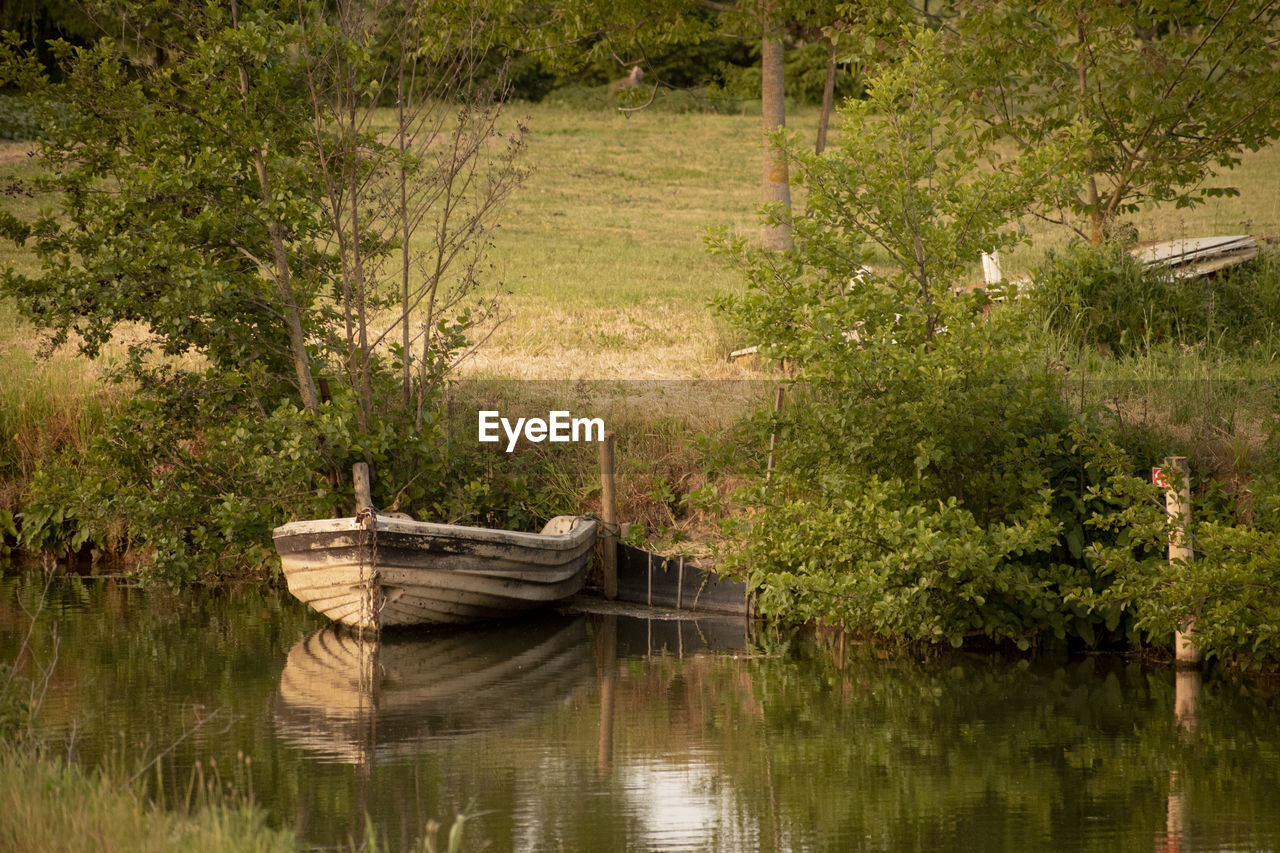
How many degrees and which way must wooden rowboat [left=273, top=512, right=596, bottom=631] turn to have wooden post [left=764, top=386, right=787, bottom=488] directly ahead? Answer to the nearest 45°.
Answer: approximately 135° to its left

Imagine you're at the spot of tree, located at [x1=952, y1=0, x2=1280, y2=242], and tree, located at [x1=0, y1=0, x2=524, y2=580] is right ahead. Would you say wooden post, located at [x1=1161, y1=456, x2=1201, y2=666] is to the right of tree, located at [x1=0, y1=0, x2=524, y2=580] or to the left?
left

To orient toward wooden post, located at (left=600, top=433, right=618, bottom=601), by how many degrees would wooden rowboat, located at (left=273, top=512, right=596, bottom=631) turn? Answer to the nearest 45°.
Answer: approximately 180°

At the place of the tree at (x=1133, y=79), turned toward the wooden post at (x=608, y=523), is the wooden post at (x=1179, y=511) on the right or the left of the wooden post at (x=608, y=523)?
left

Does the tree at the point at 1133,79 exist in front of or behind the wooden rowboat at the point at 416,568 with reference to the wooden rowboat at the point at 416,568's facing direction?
behind

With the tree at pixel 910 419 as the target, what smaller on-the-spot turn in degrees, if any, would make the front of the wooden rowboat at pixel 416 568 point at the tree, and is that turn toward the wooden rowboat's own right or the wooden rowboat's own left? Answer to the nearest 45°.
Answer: approximately 135° to the wooden rowboat's own left

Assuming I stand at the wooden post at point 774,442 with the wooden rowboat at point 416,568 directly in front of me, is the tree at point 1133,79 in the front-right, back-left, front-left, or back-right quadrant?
back-right

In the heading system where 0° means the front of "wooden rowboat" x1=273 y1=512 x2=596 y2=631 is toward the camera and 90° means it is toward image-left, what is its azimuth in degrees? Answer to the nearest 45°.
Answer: approximately 45°
